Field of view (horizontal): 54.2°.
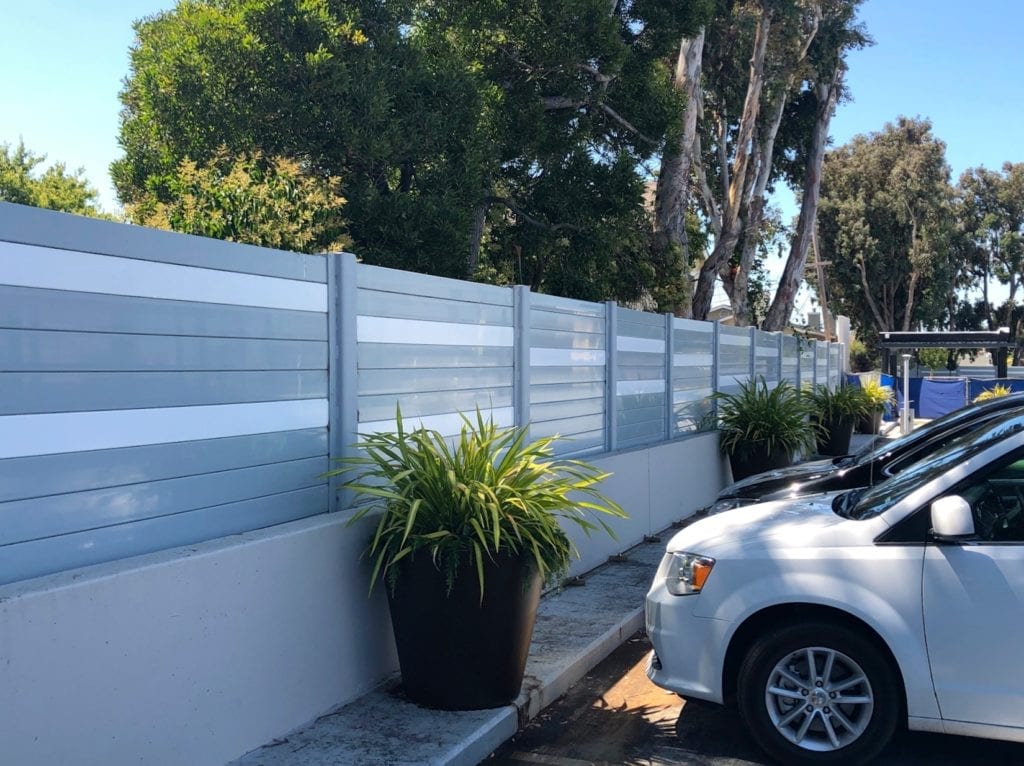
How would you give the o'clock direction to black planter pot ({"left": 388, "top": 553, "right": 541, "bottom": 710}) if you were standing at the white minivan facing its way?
The black planter pot is roughly at 12 o'clock from the white minivan.

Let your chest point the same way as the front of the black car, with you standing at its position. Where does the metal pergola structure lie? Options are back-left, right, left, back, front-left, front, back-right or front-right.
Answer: right

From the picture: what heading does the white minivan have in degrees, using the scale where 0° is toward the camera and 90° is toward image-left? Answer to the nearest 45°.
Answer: approximately 90°

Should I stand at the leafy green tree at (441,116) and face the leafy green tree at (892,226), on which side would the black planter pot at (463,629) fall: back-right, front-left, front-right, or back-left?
back-right

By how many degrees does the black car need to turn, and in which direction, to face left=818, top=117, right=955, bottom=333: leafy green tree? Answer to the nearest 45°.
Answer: approximately 90° to its right

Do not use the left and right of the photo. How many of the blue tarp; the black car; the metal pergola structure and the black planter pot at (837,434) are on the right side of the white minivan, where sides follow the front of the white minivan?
4

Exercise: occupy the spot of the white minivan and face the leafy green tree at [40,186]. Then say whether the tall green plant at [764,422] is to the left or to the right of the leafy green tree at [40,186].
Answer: right

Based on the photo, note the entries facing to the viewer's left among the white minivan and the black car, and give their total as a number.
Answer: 2

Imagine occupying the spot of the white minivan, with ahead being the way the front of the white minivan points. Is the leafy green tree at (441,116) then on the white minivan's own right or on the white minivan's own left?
on the white minivan's own right

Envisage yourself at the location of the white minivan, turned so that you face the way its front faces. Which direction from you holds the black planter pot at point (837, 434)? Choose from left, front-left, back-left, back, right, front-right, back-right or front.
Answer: right

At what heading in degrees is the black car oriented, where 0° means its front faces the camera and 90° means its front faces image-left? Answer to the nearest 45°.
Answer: approximately 90°

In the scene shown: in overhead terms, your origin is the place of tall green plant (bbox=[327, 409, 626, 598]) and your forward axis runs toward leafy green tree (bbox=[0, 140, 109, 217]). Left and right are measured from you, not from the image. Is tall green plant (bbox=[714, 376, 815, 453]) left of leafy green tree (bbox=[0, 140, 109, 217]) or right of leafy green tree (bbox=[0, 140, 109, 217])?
right

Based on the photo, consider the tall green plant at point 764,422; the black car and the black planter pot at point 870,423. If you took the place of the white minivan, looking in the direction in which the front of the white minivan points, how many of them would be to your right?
3

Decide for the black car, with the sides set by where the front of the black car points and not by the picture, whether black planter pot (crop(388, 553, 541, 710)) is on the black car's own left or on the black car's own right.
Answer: on the black car's own left

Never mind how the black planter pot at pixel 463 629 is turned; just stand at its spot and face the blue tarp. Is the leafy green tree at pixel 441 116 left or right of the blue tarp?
left
